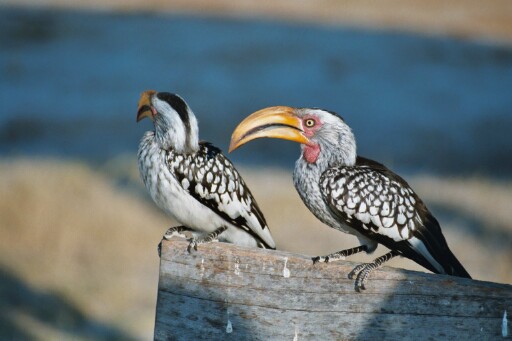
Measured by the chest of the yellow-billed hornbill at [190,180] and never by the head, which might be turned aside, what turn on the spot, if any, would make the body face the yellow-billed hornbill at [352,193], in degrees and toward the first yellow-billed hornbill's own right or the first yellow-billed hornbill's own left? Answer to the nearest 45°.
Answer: approximately 135° to the first yellow-billed hornbill's own left

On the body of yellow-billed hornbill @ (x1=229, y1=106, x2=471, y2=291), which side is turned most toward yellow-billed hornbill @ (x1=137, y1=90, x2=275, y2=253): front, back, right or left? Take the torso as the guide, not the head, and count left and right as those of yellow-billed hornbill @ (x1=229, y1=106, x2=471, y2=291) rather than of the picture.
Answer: front

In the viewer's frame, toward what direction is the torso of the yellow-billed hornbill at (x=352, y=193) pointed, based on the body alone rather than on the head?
to the viewer's left

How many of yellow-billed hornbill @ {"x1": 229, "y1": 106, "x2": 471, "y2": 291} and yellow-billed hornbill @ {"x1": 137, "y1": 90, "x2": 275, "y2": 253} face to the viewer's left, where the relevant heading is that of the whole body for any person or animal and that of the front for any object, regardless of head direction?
2

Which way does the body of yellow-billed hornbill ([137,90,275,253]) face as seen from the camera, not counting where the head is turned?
to the viewer's left
